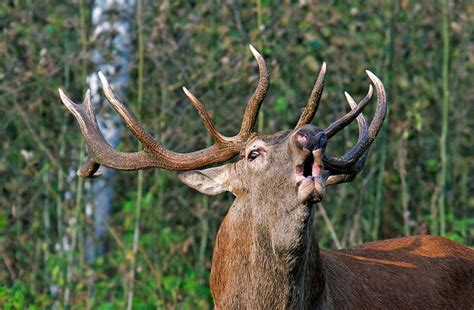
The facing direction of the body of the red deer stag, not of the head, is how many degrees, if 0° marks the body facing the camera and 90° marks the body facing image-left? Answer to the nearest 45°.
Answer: approximately 45°

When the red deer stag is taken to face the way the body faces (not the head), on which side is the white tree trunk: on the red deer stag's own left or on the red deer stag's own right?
on the red deer stag's own right
